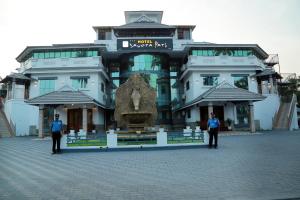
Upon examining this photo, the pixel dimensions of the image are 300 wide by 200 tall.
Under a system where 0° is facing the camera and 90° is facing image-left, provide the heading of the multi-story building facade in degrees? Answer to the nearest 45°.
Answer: approximately 0°

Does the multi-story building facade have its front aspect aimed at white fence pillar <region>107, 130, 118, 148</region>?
yes

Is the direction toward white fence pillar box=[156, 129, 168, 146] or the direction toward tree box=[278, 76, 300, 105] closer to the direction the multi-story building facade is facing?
the white fence pillar

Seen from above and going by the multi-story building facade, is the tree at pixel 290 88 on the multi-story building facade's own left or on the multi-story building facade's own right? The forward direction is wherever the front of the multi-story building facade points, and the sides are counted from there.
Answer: on the multi-story building facade's own left

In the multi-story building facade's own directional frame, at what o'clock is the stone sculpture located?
The stone sculpture is roughly at 12 o'clock from the multi-story building facade.

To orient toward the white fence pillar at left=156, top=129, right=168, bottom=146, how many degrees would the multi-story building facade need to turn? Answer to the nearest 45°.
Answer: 0° — it already faces it
